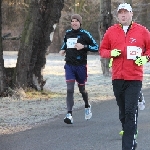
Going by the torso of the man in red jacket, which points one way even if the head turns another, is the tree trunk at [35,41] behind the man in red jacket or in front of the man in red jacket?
behind

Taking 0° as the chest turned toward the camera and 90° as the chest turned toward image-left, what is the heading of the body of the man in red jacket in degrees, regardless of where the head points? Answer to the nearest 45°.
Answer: approximately 0°
